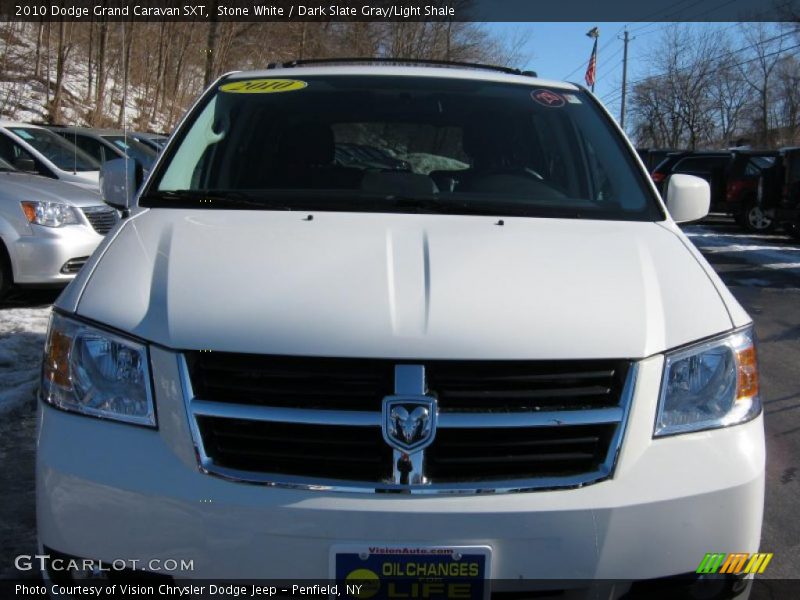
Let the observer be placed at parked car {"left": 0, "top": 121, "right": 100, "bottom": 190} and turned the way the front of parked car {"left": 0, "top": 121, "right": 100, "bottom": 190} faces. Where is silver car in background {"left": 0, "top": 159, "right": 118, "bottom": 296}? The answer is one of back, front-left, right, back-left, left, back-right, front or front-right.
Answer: front-right

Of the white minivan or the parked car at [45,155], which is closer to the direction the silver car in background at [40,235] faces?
the white minivan

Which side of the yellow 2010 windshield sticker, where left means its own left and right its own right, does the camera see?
front

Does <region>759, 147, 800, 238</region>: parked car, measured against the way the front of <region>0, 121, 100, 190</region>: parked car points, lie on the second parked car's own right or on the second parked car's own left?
on the second parked car's own left

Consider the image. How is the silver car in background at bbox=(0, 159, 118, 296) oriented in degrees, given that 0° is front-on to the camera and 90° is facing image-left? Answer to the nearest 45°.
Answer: approximately 315°

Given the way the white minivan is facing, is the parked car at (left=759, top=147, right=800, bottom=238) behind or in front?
behind

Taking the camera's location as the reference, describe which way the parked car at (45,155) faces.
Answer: facing the viewer and to the right of the viewer

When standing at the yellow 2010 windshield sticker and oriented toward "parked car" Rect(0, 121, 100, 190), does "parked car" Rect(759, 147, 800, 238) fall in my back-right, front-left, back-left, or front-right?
front-right

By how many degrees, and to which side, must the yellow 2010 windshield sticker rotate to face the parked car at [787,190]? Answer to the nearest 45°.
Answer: approximately 135° to its left

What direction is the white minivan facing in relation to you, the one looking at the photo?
facing the viewer

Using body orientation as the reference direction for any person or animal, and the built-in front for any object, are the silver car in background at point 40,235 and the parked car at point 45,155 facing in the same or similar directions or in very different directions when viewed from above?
same or similar directions
